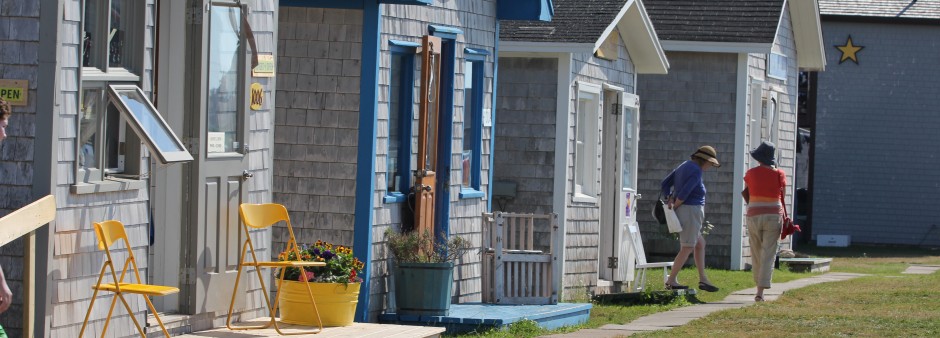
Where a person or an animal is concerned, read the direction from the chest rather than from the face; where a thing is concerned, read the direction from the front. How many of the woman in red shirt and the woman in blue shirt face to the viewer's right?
1

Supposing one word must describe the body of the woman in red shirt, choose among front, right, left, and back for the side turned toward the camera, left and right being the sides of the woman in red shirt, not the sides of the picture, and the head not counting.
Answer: back

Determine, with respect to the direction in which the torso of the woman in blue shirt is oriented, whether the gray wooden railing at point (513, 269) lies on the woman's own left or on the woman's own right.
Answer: on the woman's own right

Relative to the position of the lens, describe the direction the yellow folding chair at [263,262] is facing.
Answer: facing the viewer and to the right of the viewer

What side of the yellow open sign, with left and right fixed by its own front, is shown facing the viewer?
front

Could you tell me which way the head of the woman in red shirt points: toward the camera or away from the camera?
away from the camera
